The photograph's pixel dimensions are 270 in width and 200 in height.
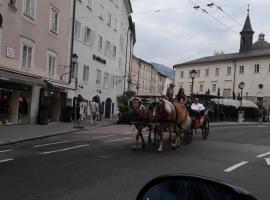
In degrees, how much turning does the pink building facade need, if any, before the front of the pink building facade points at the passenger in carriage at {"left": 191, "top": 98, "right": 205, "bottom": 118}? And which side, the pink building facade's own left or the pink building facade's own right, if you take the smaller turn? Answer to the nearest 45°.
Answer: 0° — it already faces them

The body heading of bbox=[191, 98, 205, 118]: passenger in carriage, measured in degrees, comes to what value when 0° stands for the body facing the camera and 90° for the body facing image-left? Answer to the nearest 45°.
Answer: approximately 45°

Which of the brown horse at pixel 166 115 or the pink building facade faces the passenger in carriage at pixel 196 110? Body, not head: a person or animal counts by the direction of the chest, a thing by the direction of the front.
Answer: the pink building facade

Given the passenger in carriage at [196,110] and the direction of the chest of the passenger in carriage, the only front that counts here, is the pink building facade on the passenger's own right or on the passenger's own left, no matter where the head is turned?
on the passenger's own right

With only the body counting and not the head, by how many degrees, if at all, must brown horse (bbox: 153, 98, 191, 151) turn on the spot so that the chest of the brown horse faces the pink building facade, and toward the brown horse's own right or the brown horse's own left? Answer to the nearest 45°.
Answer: approximately 90° to the brown horse's own right

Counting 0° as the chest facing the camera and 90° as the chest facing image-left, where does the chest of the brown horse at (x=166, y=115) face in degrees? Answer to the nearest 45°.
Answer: approximately 45°
